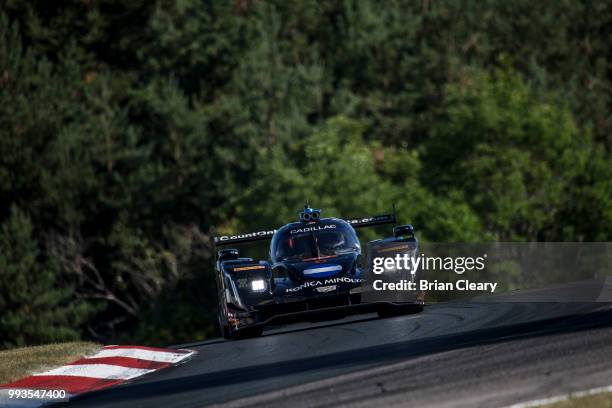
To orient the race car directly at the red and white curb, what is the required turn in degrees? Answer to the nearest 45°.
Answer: approximately 45° to its right

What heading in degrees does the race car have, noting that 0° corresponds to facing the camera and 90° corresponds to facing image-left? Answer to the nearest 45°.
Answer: approximately 0°
